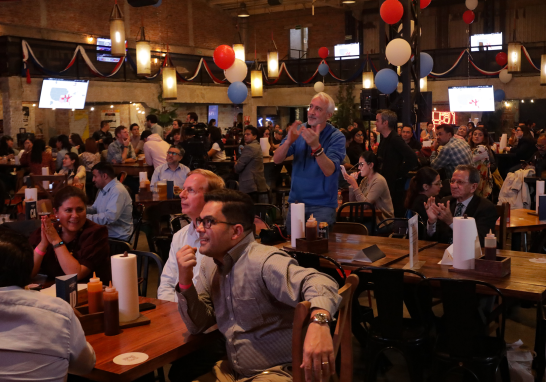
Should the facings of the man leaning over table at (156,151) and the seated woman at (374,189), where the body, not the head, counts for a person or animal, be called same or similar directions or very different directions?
same or similar directions

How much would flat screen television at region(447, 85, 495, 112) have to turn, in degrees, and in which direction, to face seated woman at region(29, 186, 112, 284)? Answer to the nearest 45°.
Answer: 0° — it already faces them

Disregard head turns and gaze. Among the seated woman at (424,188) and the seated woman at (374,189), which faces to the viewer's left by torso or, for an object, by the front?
the seated woman at (374,189)

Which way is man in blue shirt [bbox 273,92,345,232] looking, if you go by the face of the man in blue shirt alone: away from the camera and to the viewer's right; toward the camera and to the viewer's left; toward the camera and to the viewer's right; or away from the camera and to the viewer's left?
toward the camera and to the viewer's left

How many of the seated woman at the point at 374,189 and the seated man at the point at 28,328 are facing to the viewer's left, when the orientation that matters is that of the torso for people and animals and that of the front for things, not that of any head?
1

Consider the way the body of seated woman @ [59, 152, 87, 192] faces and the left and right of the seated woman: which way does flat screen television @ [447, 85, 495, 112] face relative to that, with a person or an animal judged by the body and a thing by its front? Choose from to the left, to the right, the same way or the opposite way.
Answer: the same way

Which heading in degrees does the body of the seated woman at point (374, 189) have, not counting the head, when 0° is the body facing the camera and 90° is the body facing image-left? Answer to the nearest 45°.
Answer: approximately 90°

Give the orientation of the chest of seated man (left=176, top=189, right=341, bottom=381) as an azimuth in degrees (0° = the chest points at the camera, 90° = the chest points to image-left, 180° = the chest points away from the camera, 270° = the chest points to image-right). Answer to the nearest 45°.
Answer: approximately 45°

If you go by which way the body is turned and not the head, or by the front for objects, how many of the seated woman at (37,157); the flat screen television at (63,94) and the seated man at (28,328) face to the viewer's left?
0

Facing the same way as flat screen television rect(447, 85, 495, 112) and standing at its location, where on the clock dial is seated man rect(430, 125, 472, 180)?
The seated man is roughly at 12 o'clock from the flat screen television.

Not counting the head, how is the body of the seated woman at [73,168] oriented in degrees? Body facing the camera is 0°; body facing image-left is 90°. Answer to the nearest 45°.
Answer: approximately 45°

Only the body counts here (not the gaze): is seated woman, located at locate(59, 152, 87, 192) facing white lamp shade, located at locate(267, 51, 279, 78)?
no

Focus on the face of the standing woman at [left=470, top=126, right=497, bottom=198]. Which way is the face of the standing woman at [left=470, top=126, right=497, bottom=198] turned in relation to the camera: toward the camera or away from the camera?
toward the camera

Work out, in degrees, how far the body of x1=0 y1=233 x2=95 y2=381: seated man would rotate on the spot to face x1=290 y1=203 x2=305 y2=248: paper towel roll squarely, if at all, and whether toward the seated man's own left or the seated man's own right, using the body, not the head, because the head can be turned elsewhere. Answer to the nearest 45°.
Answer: approximately 45° to the seated man's own right

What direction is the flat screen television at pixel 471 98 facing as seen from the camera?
toward the camera

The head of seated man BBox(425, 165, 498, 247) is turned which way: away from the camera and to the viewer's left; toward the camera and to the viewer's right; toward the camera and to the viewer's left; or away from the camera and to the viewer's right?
toward the camera and to the viewer's left
